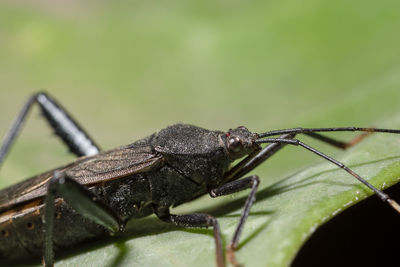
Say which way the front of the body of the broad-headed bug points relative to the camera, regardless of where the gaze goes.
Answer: to the viewer's right
